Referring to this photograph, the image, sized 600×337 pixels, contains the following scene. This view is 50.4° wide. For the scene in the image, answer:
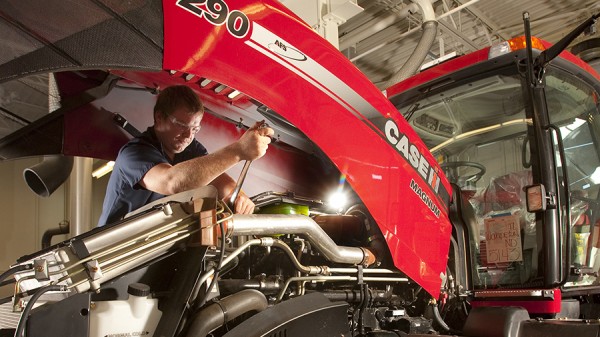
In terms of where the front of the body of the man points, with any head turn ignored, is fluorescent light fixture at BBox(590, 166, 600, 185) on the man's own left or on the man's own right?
on the man's own left

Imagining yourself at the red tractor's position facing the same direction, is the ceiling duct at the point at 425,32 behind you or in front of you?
behind

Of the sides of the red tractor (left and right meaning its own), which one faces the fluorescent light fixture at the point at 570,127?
back

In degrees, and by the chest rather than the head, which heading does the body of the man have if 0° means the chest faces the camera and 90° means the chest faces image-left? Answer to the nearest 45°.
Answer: approximately 315°

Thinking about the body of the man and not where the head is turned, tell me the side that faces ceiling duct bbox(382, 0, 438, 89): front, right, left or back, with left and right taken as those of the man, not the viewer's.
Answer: left

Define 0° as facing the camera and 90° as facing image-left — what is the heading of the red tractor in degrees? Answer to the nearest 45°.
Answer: approximately 45°

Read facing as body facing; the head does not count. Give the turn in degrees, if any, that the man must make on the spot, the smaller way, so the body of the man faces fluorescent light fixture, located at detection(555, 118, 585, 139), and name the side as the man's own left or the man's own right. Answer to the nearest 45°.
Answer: approximately 90° to the man's own left

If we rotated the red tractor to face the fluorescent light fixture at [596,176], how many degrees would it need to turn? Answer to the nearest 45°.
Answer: approximately 180°

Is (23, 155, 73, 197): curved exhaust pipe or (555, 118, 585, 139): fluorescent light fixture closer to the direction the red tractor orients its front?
the curved exhaust pipe

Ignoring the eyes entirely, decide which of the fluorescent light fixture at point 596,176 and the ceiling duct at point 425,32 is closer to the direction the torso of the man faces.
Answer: the fluorescent light fixture

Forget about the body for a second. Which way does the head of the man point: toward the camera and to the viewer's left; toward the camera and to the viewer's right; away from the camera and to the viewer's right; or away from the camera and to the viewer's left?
toward the camera and to the viewer's right
